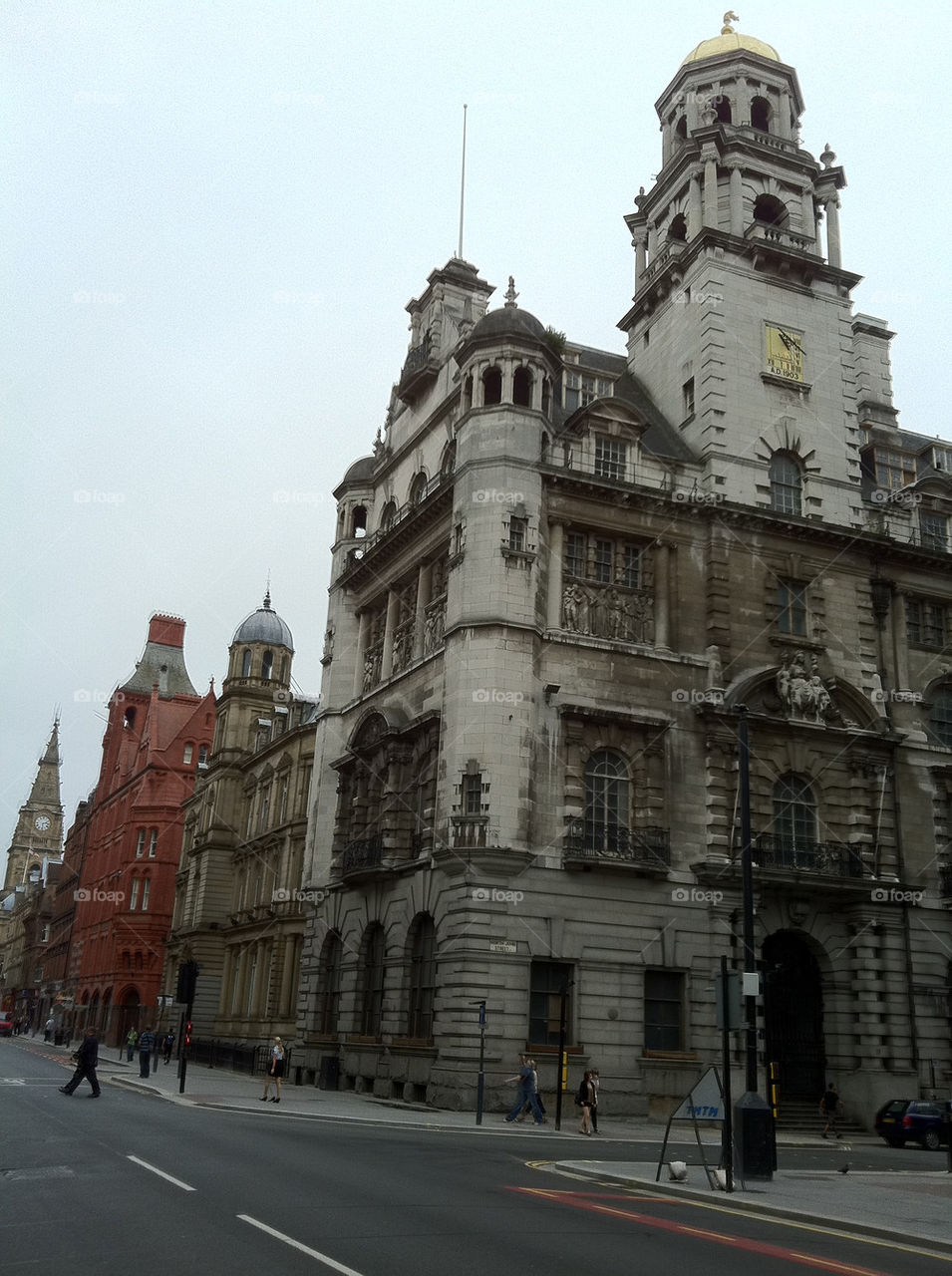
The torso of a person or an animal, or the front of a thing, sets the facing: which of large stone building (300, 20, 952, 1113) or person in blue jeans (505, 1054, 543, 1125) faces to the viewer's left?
the person in blue jeans

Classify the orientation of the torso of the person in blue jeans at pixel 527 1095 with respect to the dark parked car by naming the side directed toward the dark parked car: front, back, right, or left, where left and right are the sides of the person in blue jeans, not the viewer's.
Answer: back

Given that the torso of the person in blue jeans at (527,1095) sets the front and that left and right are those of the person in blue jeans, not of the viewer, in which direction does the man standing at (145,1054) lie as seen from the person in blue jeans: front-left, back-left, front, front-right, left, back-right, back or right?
front-right

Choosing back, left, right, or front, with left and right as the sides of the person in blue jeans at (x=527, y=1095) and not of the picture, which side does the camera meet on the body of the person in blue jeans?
left

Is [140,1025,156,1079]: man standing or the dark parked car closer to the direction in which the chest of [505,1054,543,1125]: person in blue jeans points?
the man standing

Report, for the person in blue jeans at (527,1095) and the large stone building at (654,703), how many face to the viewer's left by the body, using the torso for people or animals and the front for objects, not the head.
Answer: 1

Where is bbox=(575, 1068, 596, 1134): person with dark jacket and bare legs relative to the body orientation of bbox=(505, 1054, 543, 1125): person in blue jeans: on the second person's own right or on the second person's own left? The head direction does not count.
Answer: on the second person's own left

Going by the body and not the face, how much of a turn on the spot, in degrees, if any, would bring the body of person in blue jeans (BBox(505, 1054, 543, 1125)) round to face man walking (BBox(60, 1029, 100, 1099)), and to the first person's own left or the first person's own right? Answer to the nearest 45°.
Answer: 0° — they already face them

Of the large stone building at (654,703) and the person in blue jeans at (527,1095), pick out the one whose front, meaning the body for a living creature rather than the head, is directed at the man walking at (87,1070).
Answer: the person in blue jeans
